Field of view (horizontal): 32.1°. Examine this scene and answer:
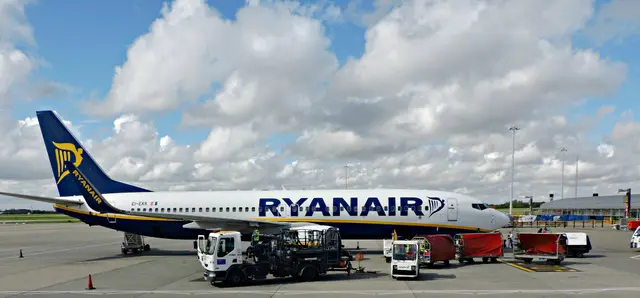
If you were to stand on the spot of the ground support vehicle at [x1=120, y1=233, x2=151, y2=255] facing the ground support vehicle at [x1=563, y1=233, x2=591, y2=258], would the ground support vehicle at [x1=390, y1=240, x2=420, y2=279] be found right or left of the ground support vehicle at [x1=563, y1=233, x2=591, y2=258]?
right

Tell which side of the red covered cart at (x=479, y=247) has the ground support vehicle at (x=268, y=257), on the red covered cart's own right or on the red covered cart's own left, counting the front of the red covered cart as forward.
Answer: on the red covered cart's own left

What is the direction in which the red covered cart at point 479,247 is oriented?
to the viewer's left

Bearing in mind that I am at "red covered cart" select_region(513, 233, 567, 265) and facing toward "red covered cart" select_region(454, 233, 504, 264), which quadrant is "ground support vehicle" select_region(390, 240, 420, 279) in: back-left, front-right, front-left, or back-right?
front-left

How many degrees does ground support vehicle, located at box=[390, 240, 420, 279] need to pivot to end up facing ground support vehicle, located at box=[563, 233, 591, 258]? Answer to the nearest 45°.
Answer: approximately 135° to its left

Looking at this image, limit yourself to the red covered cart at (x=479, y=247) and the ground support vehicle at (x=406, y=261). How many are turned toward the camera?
1

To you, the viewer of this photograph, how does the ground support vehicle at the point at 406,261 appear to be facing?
facing the viewer

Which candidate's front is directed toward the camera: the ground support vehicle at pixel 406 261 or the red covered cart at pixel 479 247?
the ground support vehicle

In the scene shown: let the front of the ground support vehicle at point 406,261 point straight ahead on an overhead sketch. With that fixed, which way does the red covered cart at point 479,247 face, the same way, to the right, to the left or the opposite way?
to the right

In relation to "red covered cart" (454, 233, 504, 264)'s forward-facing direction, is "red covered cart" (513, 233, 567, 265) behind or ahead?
behind
